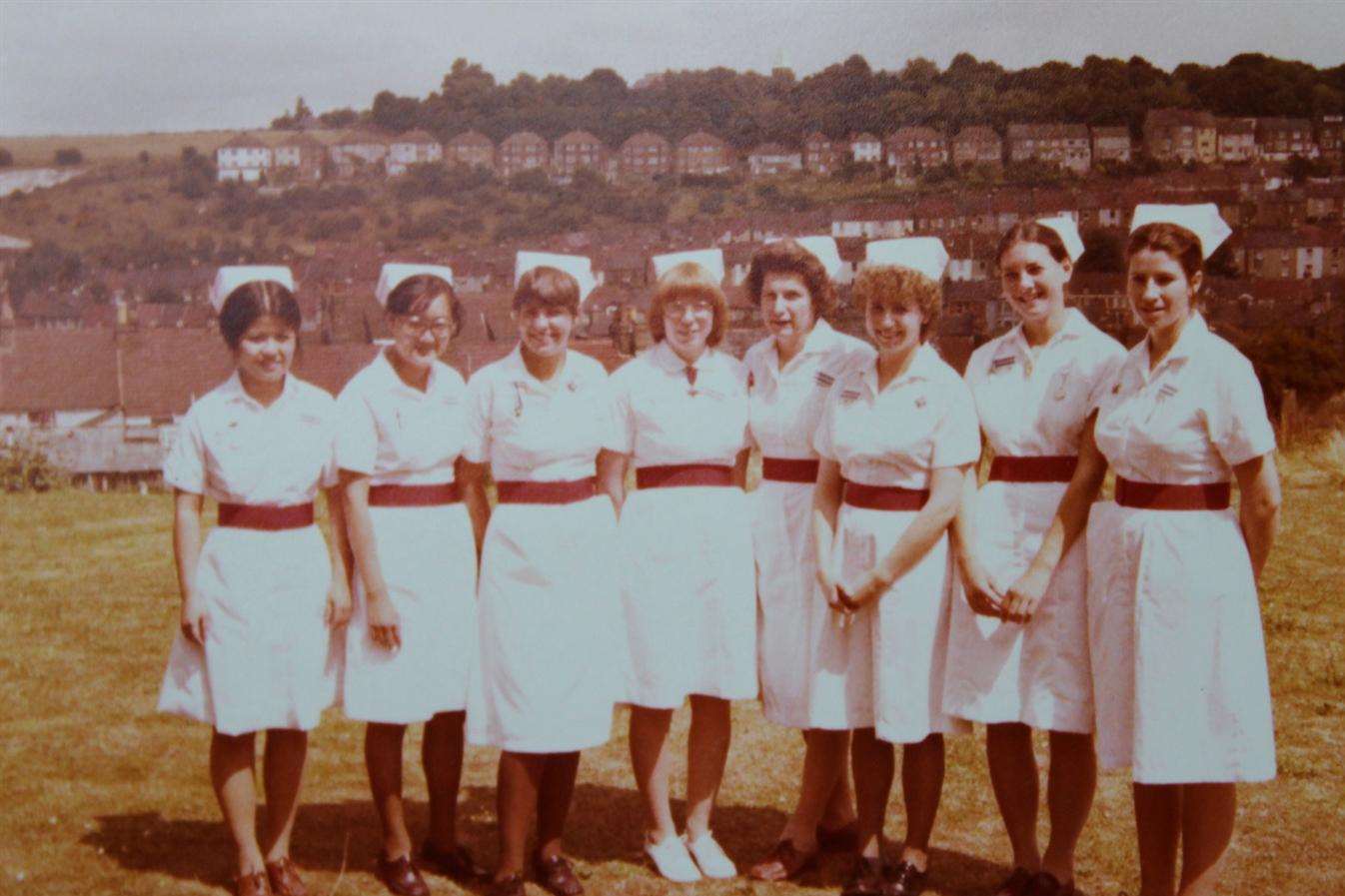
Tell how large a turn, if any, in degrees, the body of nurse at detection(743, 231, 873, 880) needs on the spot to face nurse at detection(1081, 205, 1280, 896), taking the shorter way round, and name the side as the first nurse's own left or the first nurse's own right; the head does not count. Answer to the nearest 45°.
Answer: approximately 90° to the first nurse's own left

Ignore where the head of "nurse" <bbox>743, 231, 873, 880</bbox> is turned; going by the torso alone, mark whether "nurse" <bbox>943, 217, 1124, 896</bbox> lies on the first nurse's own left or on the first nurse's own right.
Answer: on the first nurse's own left

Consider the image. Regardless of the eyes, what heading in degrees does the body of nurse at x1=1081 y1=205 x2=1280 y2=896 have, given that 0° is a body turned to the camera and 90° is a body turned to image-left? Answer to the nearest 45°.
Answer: approximately 45°

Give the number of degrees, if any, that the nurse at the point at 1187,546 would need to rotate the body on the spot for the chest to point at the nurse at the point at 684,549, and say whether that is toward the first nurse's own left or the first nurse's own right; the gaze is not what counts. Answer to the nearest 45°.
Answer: approximately 45° to the first nurse's own right

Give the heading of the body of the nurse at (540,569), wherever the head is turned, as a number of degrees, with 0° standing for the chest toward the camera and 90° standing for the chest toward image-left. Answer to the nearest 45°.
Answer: approximately 0°

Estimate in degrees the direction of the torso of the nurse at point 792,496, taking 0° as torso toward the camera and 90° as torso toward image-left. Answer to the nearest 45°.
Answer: approximately 45°

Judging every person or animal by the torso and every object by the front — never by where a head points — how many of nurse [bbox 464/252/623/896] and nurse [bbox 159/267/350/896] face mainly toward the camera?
2
